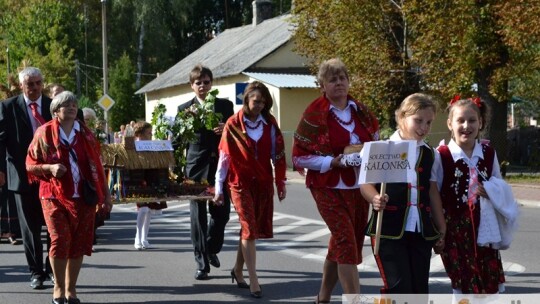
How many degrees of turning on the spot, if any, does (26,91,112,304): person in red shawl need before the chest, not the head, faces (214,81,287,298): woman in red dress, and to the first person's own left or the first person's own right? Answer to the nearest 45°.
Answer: approximately 90° to the first person's own left

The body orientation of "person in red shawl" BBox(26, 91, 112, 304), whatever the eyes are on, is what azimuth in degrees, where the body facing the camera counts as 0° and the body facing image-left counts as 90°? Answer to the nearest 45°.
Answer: approximately 0°

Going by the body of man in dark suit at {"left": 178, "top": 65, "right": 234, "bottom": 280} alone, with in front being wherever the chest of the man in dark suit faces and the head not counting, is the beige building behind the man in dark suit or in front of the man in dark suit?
behind

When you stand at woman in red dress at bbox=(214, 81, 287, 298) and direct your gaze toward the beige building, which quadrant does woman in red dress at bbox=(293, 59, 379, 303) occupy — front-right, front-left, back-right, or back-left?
back-right

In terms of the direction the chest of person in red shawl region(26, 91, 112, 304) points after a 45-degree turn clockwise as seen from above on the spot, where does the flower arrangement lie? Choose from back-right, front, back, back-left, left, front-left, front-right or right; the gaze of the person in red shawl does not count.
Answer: back

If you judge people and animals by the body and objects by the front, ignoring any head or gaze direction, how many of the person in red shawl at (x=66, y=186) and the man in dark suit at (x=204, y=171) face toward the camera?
2

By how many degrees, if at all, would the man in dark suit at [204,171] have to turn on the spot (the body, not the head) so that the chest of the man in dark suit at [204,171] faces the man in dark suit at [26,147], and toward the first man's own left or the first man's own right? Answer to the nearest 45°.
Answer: approximately 90° to the first man's own right

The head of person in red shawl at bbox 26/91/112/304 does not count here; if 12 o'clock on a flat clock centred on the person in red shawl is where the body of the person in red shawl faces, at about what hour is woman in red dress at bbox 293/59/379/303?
The woman in red dress is roughly at 10 o'clock from the person in red shawl.
